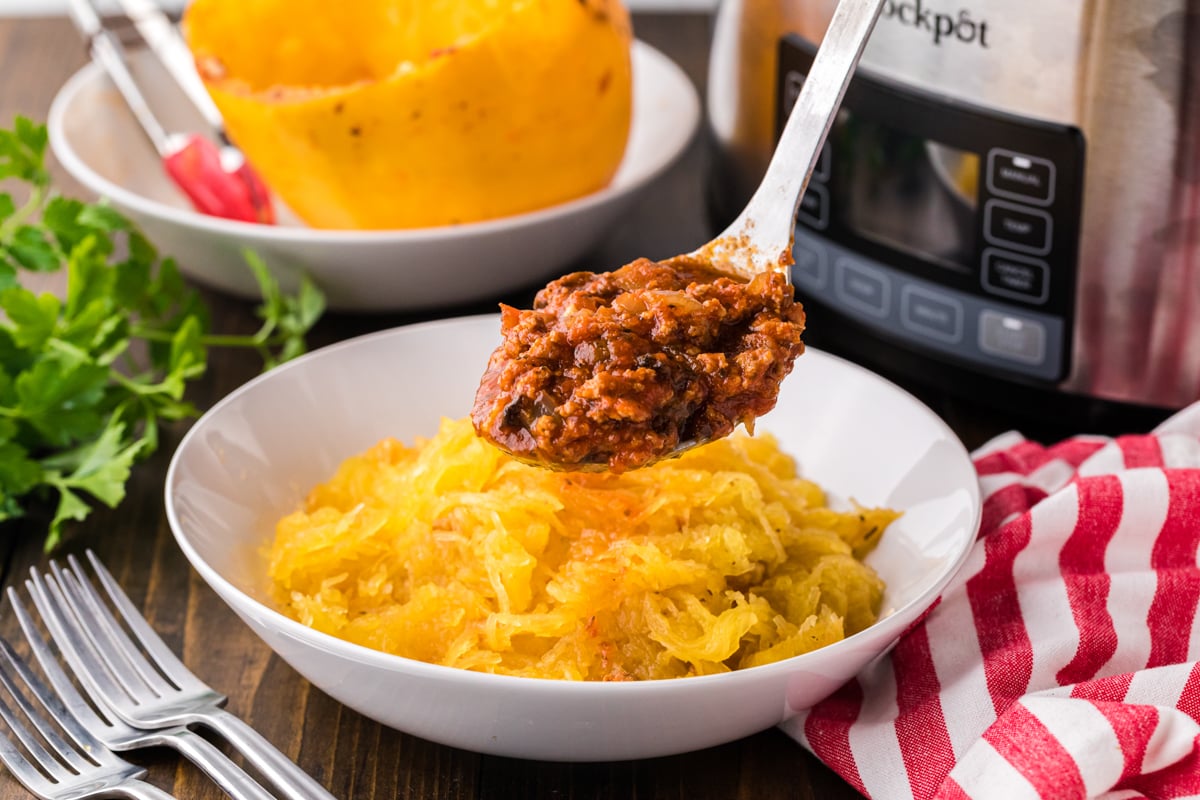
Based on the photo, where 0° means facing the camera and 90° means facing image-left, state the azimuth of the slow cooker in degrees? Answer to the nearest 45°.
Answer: approximately 45°

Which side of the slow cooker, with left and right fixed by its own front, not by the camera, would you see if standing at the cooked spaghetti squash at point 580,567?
front

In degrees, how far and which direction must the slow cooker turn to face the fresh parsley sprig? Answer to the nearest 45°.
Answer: approximately 45° to its right

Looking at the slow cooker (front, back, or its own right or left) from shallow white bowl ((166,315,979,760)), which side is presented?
front

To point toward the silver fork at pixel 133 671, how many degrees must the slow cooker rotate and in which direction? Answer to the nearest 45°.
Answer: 0° — it already faces it

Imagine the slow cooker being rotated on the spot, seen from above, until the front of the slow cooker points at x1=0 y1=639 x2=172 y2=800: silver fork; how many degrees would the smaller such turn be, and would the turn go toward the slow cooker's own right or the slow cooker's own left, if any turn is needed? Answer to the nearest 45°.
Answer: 0° — it already faces it

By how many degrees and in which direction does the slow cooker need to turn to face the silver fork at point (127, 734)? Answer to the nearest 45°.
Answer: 0° — it already faces it

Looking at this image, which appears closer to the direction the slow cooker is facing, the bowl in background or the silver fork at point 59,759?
the silver fork

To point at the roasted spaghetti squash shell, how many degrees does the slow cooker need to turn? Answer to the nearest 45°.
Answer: approximately 45° to its right

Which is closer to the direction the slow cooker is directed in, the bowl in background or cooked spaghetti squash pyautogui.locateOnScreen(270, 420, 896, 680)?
the cooked spaghetti squash
